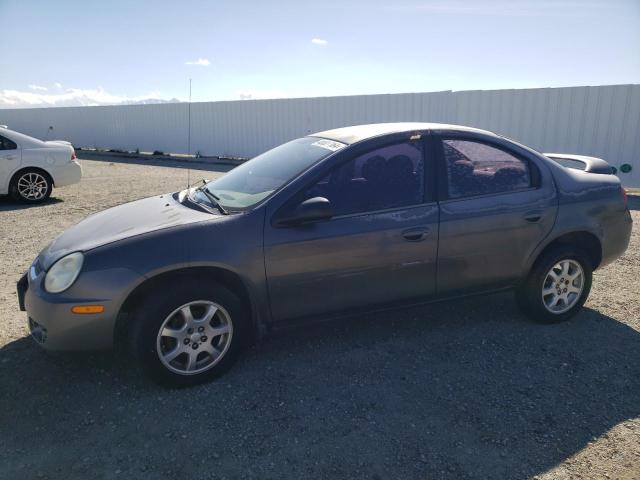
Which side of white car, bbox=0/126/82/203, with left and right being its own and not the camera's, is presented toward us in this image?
left

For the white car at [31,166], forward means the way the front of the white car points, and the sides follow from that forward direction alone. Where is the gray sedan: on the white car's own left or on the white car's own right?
on the white car's own left

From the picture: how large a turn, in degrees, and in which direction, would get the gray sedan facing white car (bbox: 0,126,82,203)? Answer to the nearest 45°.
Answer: approximately 90° to its right

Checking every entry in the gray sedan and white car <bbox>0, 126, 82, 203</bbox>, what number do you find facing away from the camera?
0

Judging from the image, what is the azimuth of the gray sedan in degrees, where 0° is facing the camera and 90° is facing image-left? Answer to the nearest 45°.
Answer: approximately 45°
